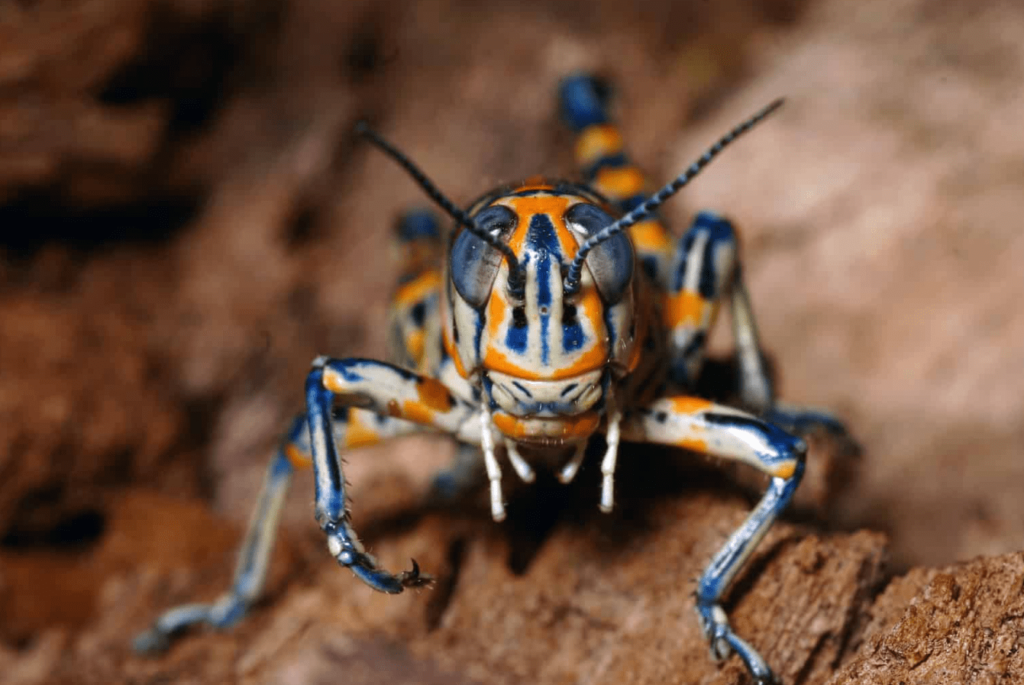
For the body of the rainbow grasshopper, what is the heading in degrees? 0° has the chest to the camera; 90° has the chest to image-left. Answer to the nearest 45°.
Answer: approximately 0°
